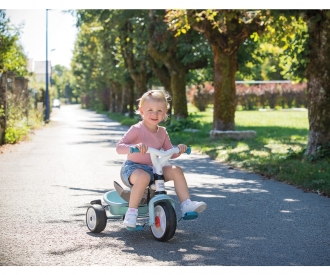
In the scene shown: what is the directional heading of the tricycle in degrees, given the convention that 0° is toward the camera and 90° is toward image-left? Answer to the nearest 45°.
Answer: approximately 315°

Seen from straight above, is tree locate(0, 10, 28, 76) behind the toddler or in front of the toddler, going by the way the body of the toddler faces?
behind

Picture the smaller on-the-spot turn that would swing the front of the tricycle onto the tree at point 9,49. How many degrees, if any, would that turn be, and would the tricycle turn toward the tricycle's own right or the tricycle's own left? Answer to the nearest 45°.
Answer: approximately 135° to the tricycle's own left

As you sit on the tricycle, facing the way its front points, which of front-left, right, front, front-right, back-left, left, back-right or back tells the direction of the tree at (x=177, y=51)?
back-left

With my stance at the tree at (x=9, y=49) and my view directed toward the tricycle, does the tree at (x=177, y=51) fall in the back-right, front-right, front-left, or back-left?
back-left

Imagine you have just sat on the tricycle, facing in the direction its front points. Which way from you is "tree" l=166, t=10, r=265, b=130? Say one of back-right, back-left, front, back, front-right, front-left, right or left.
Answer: back-left

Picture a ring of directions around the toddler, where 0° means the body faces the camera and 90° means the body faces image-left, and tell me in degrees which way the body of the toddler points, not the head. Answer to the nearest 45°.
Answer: approximately 315°

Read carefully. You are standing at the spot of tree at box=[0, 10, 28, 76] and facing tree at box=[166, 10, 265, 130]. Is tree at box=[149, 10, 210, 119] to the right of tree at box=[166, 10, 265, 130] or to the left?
left
